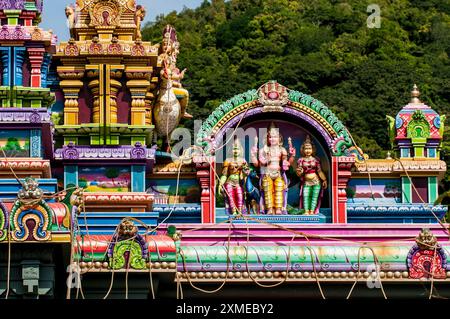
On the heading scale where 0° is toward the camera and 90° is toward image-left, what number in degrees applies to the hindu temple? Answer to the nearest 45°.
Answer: approximately 0°

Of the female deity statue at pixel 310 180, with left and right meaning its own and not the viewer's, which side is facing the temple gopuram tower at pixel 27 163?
right
